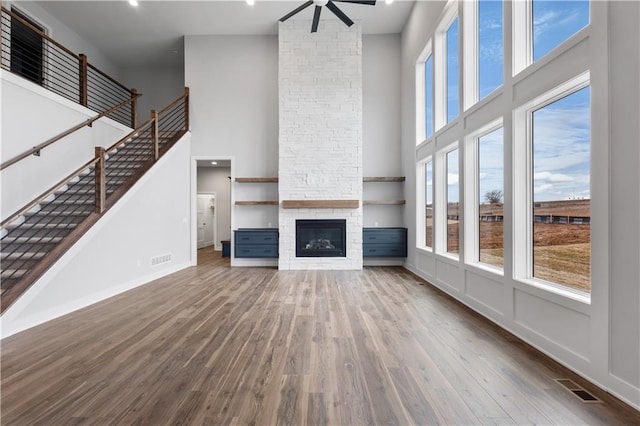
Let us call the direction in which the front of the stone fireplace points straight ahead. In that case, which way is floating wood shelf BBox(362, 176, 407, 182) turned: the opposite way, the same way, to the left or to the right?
the same way

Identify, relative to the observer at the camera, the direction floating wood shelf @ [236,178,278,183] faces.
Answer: facing the viewer

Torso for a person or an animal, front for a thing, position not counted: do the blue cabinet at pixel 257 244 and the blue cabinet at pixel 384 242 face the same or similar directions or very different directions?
same or similar directions

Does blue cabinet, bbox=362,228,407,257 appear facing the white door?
no

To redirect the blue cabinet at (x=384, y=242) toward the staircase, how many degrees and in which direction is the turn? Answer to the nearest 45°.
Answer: approximately 45° to its right

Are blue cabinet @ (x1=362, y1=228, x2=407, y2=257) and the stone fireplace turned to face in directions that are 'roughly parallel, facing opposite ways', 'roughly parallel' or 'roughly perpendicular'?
roughly parallel

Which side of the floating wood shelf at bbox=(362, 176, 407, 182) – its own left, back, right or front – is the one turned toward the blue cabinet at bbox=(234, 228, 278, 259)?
right

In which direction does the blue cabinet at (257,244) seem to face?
toward the camera

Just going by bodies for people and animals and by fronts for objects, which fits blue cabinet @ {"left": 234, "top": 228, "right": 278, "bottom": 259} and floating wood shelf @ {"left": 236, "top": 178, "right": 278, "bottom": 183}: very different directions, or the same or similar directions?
same or similar directions

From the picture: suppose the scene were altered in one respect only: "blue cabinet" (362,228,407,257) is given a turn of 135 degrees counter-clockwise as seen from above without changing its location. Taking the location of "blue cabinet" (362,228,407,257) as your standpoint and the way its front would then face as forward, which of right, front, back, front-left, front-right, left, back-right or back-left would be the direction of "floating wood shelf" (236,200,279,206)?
back-left

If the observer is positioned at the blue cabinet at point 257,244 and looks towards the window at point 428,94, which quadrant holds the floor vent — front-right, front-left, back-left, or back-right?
front-right

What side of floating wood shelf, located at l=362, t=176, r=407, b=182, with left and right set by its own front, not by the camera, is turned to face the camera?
front

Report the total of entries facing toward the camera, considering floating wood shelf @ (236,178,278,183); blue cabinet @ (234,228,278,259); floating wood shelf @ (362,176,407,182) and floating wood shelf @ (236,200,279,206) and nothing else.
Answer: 4

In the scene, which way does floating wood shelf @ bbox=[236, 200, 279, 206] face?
toward the camera
